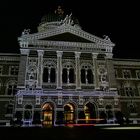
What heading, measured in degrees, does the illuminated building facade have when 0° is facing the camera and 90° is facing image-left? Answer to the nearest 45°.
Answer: approximately 0°
